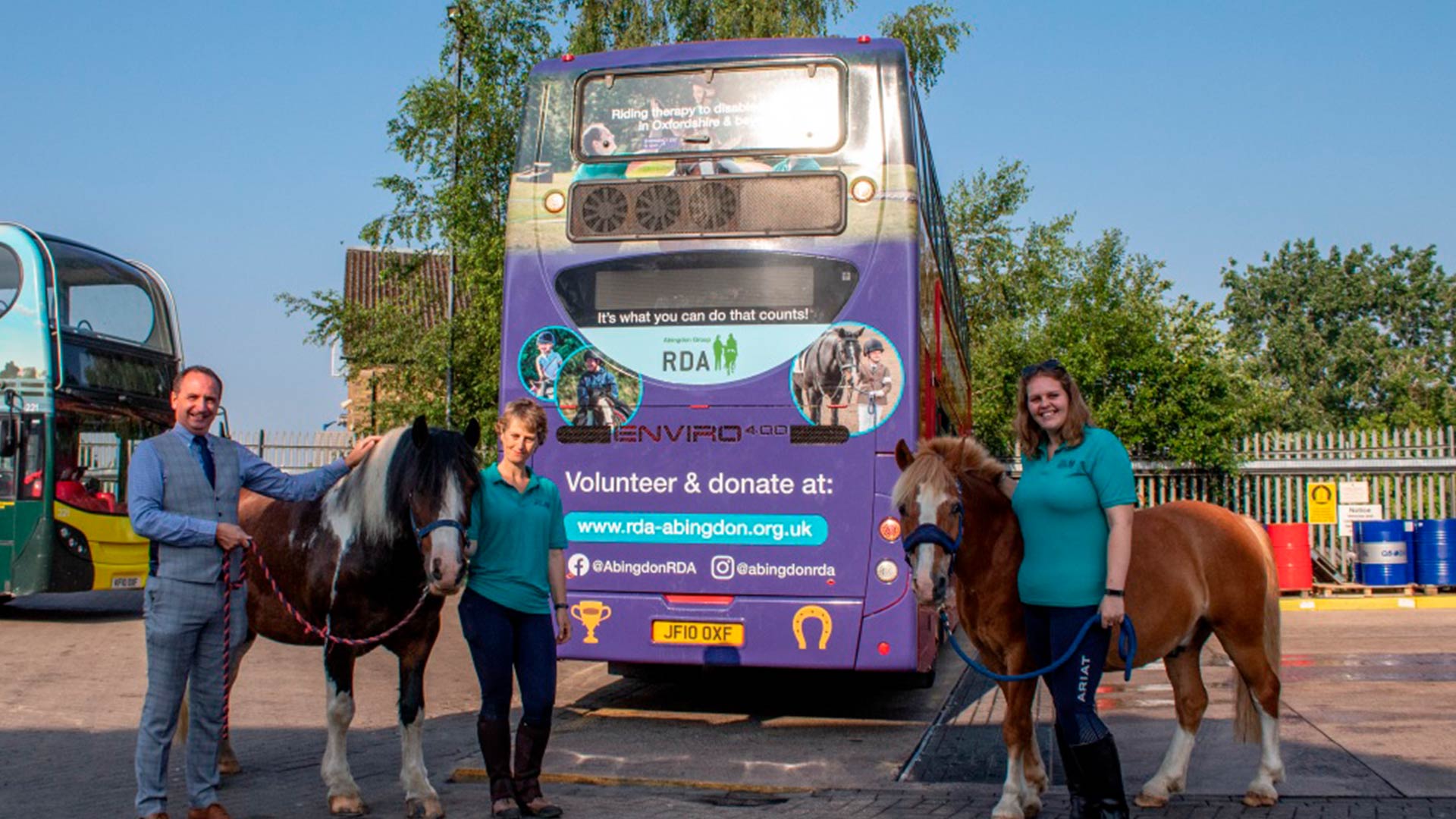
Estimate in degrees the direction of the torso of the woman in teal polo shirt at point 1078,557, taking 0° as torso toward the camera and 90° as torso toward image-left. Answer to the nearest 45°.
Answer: approximately 45°

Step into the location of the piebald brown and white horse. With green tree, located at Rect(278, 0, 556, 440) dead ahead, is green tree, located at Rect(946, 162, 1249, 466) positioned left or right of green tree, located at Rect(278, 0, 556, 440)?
right

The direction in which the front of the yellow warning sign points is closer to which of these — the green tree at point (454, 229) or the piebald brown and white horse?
the piebald brown and white horse

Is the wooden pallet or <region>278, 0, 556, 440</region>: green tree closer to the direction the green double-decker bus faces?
the wooden pallet

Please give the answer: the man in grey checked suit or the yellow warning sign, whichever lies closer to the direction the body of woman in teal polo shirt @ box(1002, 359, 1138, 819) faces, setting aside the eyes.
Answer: the man in grey checked suit

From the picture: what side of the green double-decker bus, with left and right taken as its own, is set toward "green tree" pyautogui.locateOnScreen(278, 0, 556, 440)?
left

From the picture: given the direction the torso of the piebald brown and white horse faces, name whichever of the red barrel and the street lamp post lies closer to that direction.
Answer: the red barrel

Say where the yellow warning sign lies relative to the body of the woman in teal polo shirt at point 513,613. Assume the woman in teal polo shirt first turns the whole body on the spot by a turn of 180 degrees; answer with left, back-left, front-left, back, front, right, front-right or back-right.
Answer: front-right

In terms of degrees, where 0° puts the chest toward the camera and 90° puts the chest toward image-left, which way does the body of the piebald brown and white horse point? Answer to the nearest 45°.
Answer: approximately 315°

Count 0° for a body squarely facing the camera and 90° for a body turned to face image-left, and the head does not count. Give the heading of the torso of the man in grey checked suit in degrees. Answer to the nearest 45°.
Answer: approximately 315°

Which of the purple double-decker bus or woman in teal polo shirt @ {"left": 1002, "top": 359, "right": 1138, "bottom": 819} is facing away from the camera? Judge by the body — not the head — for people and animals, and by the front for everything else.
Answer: the purple double-decker bus
